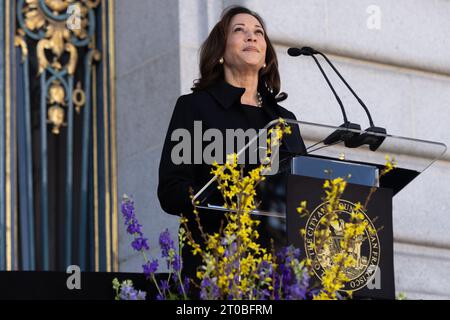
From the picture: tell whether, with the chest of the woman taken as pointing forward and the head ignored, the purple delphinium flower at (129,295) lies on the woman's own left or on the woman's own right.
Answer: on the woman's own right

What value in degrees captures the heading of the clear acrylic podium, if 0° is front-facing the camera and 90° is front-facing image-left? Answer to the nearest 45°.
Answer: approximately 315°

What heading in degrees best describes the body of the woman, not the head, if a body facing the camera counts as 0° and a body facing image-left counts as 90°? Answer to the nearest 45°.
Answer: approximately 315°

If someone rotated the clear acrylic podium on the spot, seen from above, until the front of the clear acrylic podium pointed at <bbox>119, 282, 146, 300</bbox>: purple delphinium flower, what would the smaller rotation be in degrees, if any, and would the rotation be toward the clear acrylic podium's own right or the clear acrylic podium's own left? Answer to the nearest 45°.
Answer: approximately 90° to the clear acrylic podium's own right
